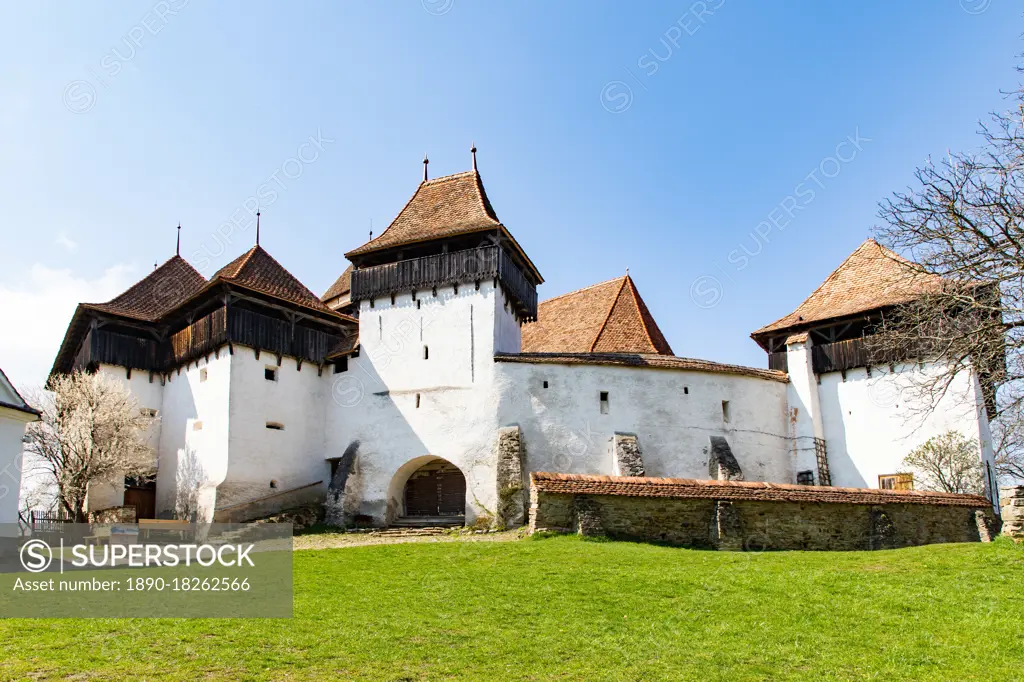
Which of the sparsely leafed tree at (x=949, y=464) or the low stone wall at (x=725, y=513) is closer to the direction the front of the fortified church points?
the low stone wall

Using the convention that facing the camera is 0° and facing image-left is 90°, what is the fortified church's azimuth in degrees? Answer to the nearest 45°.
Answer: approximately 0°

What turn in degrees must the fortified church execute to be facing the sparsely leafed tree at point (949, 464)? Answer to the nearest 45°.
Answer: approximately 90° to its left

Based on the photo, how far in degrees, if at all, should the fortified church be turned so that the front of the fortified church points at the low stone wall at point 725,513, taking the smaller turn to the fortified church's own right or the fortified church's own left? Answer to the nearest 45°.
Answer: approximately 45° to the fortified church's own left

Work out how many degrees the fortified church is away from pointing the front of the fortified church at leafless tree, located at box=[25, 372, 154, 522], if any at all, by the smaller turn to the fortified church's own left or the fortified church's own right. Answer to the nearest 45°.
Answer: approximately 90° to the fortified church's own right

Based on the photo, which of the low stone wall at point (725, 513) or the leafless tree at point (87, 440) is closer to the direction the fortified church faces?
the low stone wall
